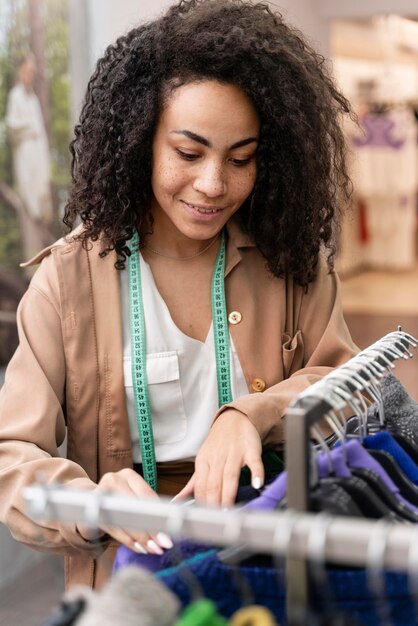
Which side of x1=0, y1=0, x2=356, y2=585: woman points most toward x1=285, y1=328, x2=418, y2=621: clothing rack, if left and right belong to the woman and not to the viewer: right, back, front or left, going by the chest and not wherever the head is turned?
front

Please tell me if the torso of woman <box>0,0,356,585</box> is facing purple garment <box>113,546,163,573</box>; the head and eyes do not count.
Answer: yes

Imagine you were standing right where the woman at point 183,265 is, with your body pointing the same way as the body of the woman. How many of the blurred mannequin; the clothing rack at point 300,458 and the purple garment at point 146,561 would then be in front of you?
2

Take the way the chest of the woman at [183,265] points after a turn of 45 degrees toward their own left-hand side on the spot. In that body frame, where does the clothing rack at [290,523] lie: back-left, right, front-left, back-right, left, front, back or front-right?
front-right

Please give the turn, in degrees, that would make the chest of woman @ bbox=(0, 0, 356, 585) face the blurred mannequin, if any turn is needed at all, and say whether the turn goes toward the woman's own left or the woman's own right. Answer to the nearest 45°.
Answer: approximately 180°

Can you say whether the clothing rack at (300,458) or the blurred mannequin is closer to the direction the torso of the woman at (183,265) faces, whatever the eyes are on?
the clothing rack

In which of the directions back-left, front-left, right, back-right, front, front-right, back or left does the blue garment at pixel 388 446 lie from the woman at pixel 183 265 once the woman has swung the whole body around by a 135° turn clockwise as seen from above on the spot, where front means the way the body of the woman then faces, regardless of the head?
back

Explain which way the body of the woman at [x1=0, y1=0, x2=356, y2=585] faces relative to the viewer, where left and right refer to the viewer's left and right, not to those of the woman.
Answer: facing the viewer
